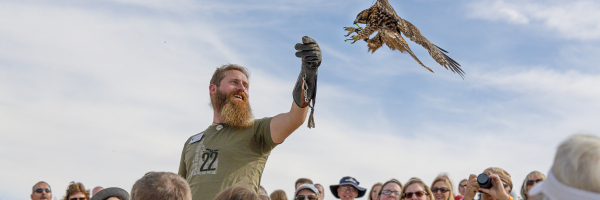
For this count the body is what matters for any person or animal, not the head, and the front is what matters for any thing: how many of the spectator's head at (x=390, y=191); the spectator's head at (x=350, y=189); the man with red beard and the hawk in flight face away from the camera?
0

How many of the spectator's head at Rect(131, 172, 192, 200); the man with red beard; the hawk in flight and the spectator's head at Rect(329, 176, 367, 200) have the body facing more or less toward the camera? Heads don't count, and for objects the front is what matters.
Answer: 2

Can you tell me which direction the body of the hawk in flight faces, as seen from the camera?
to the viewer's left

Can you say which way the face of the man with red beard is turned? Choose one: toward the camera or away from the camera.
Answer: toward the camera

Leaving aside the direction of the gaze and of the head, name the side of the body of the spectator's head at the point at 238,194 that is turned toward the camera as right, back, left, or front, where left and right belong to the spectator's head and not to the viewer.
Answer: back

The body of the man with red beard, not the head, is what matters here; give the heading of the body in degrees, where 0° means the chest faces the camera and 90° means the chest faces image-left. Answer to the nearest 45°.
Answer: approximately 0°

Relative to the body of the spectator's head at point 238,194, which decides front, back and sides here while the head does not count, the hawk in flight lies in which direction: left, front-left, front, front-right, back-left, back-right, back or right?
front-right

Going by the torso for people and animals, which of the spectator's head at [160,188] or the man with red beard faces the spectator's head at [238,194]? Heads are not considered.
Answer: the man with red beard

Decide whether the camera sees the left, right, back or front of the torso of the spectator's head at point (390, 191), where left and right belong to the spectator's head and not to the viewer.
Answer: front

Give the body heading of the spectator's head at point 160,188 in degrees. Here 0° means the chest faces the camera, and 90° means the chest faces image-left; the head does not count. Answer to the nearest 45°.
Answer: approximately 180°

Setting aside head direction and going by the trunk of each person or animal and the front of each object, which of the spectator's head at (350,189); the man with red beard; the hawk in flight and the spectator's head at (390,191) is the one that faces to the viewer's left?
the hawk in flight

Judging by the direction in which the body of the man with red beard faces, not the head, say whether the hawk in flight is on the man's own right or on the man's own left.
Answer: on the man's own left

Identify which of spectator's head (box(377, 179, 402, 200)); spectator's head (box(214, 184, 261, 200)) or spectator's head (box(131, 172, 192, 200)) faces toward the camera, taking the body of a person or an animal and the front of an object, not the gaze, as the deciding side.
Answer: spectator's head (box(377, 179, 402, 200))

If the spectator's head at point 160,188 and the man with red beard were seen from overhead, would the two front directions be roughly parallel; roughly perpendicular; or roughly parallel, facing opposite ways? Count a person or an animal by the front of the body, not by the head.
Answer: roughly parallel, facing opposite ways

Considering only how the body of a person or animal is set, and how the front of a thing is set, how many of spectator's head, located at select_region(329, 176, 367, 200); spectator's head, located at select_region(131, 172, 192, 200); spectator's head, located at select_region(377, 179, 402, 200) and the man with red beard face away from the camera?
1

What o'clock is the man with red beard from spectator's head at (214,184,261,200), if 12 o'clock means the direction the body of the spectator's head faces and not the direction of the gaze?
The man with red beard is roughly at 12 o'clock from the spectator's head.
